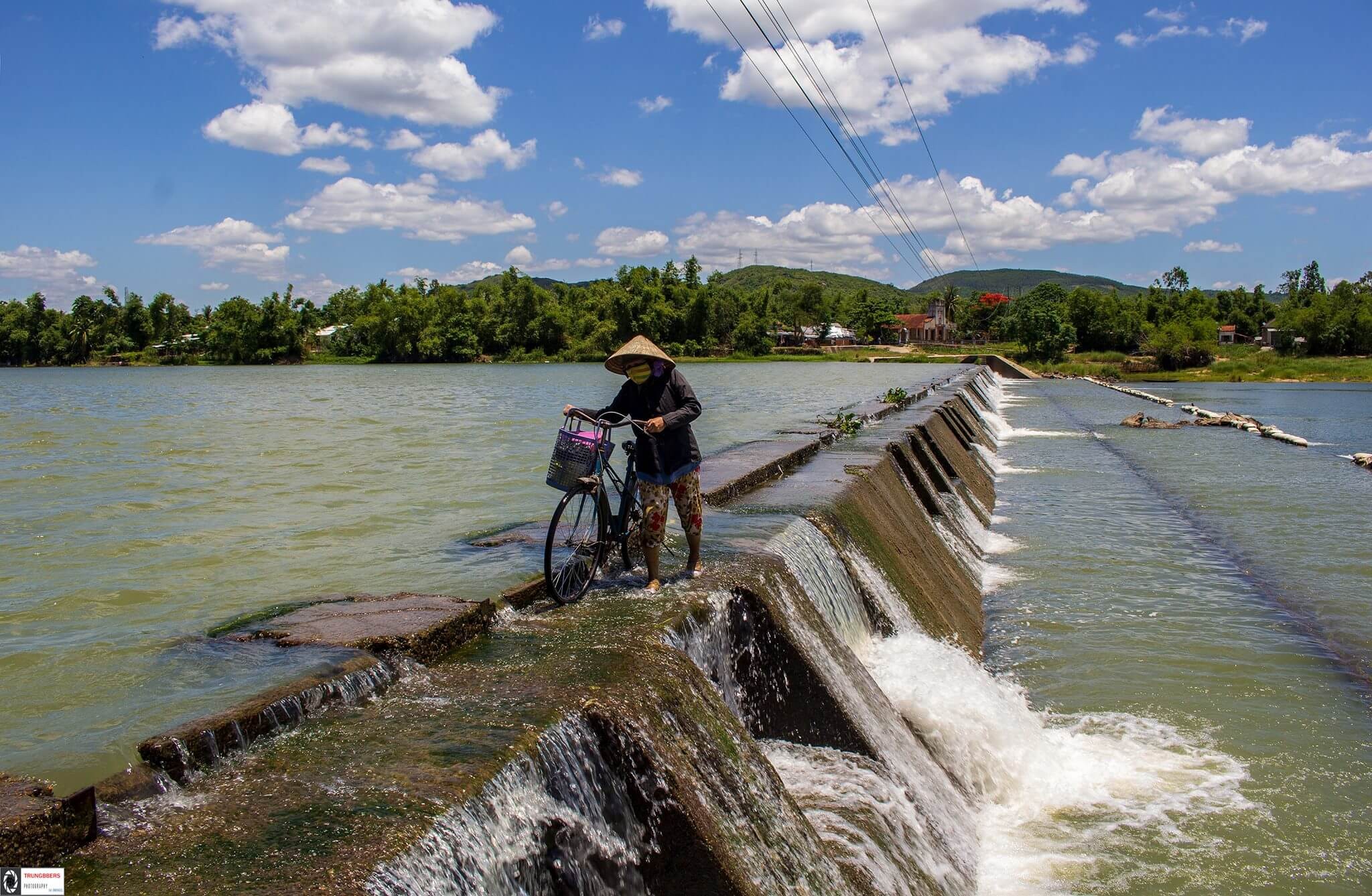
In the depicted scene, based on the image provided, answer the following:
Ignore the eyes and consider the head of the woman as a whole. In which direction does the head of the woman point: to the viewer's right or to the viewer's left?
to the viewer's left

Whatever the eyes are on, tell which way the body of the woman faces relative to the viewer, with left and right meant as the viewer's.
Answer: facing the viewer and to the left of the viewer
